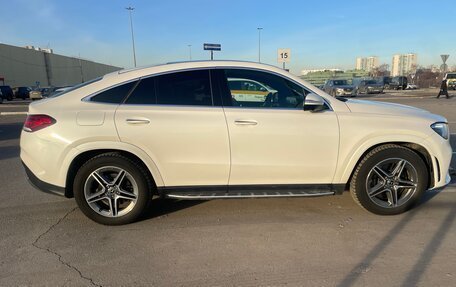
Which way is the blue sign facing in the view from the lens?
facing the viewer

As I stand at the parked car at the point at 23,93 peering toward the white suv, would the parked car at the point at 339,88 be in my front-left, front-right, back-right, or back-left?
front-left

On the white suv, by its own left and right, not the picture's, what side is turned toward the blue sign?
left

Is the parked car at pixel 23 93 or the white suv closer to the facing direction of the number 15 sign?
the white suv

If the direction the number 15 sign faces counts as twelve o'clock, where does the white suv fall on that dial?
The white suv is roughly at 12 o'clock from the number 15 sign.

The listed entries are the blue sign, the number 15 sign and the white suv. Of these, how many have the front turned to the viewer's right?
1

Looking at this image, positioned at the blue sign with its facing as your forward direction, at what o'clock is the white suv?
The white suv is roughly at 12 o'clock from the blue sign.

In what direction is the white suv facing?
to the viewer's right

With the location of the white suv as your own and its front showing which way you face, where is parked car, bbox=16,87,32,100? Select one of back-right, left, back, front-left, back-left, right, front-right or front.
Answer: back-left

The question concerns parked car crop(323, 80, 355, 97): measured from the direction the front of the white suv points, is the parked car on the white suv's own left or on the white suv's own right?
on the white suv's own left

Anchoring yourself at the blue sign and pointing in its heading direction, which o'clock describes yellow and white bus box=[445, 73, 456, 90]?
The yellow and white bus is roughly at 8 o'clock from the blue sign.

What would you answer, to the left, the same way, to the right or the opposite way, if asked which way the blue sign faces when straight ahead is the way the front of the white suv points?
to the right

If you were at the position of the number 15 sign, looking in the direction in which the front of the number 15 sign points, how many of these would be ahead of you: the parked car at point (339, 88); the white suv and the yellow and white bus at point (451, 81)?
1

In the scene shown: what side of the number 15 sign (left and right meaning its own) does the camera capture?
front
